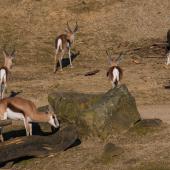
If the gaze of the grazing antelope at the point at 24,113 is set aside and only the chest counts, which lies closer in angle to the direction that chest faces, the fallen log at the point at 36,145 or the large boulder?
the large boulder

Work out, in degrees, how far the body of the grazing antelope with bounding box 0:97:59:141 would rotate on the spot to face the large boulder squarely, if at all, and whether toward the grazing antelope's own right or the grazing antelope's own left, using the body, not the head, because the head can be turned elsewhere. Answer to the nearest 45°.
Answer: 0° — it already faces it

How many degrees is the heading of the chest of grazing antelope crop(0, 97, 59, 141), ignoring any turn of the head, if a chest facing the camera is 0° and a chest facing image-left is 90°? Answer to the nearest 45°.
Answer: approximately 270°
